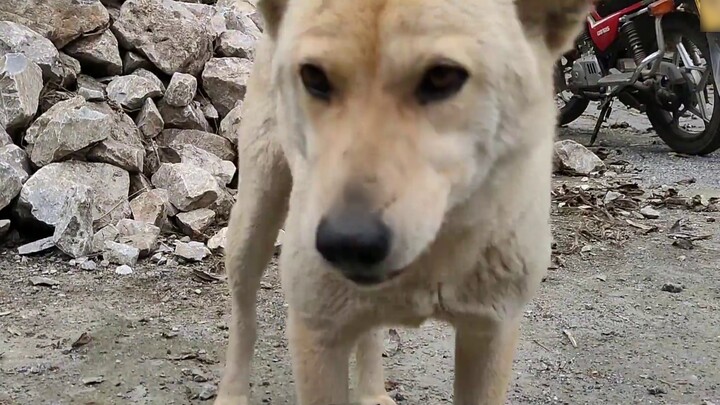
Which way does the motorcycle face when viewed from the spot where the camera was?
facing away from the viewer and to the left of the viewer

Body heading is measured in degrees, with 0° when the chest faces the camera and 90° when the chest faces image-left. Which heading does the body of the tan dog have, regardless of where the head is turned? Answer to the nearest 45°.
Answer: approximately 0°

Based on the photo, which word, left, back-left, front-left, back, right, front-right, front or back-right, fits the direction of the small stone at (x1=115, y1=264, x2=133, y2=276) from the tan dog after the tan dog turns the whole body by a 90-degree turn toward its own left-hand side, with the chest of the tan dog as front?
back-left

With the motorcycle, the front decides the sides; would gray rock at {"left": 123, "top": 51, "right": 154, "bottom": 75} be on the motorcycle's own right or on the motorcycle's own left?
on the motorcycle's own left

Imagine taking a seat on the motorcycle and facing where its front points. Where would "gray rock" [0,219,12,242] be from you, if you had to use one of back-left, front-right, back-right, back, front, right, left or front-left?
left

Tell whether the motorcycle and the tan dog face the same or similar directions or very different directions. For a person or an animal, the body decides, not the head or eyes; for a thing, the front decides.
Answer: very different directions

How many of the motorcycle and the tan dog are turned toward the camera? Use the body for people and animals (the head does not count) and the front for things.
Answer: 1

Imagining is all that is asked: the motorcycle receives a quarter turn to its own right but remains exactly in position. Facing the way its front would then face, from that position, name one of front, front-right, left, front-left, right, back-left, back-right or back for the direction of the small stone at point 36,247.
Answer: back

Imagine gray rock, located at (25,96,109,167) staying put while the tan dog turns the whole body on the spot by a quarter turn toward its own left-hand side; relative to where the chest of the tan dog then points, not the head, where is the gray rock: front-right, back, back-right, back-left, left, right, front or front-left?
back-left

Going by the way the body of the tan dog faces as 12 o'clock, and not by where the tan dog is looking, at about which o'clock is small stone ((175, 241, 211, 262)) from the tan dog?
The small stone is roughly at 5 o'clock from the tan dog.
